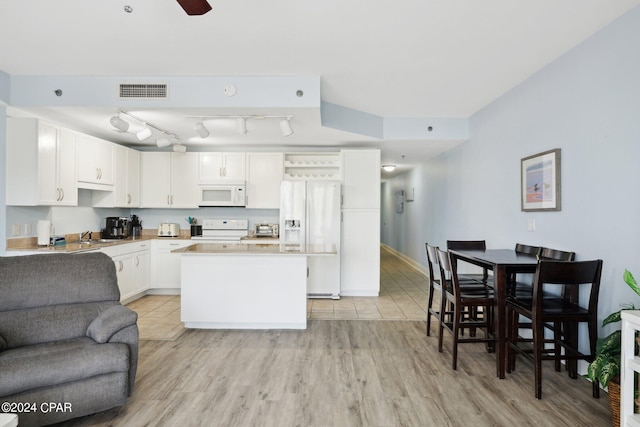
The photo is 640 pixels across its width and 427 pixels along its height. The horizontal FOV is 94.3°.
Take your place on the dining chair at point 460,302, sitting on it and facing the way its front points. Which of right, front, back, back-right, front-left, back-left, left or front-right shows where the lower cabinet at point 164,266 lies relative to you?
back-left

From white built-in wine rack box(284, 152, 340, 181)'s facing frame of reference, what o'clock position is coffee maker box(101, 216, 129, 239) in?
The coffee maker is roughly at 3 o'clock from the white built-in wine rack.

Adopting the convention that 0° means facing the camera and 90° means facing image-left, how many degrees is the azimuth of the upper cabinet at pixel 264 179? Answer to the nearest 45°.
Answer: approximately 0°

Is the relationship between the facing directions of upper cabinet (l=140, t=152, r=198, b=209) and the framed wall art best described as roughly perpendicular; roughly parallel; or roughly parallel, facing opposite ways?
roughly perpendicular

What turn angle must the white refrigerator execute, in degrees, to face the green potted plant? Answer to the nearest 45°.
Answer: approximately 45° to its left

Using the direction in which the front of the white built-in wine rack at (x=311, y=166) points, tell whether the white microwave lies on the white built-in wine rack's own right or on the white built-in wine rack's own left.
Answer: on the white built-in wine rack's own right

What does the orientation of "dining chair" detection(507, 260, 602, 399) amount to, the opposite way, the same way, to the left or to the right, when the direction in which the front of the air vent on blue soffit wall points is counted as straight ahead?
the opposite way

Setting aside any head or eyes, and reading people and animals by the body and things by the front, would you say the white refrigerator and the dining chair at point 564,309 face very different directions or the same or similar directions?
very different directions

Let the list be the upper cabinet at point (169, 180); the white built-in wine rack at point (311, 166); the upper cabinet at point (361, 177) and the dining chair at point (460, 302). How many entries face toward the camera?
3

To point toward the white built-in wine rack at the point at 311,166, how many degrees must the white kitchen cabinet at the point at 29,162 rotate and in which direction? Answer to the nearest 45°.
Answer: approximately 45° to its left
